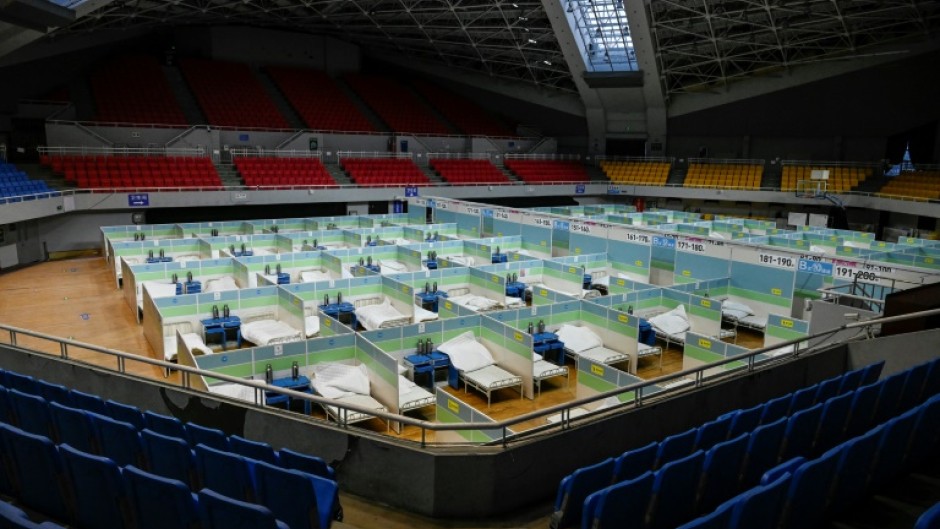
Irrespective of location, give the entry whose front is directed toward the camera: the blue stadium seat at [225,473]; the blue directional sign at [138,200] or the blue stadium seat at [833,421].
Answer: the blue directional sign

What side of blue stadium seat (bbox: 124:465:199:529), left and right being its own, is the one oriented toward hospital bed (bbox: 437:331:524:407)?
front

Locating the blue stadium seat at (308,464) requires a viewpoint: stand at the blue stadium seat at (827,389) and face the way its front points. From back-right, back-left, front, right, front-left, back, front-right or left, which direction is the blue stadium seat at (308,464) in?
left

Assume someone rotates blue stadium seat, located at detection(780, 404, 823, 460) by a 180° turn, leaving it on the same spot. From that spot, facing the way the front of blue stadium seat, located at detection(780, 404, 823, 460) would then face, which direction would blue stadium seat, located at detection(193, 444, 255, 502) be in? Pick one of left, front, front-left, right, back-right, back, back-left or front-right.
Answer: right

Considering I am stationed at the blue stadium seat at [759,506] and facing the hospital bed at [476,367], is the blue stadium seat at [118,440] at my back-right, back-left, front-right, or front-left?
front-left

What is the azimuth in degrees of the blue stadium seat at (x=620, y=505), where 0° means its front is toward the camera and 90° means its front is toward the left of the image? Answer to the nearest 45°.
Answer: approximately 135°

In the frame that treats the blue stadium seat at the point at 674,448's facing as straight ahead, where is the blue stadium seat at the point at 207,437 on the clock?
the blue stadium seat at the point at 207,437 is roughly at 10 o'clock from the blue stadium seat at the point at 674,448.

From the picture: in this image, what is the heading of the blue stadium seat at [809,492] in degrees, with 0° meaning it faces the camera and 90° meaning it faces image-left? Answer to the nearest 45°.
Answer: approximately 135°

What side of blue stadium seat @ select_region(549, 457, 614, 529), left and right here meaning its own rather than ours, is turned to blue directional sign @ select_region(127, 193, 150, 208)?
front

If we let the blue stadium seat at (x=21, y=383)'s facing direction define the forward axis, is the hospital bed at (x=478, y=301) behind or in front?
in front

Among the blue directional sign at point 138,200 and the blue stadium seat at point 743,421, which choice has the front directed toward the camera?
the blue directional sign

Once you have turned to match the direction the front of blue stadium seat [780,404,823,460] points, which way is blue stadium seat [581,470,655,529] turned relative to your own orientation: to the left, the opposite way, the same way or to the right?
the same way

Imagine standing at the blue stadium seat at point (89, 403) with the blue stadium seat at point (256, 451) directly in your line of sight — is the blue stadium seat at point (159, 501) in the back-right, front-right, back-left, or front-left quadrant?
front-right

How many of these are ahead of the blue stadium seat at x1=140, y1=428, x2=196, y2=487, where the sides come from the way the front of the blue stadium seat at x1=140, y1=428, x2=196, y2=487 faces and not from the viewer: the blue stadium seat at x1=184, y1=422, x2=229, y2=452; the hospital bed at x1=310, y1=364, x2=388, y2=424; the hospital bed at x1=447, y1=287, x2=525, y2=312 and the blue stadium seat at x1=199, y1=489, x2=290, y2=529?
3

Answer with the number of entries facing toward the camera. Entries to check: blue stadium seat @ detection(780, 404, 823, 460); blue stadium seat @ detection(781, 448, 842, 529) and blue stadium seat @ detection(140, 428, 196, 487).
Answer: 0

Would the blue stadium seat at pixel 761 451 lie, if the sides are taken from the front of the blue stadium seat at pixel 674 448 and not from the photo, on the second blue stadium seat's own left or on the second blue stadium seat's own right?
on the second blue stadium seat's own right

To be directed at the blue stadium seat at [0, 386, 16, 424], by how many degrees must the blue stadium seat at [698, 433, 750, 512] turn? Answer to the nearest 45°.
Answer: approximately 45° to its left

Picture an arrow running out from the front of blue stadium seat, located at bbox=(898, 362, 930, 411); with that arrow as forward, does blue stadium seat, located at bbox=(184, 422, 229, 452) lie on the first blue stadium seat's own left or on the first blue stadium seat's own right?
on the first blue stadium seat's own left

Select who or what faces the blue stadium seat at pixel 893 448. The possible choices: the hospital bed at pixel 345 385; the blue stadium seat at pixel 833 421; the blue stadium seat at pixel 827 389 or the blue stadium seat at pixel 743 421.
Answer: the hospital bed

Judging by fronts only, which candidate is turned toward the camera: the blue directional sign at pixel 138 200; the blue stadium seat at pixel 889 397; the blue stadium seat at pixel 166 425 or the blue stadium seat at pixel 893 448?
the blue directional sign

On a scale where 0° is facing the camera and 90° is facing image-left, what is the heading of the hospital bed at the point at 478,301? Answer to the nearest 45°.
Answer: approximately 315°

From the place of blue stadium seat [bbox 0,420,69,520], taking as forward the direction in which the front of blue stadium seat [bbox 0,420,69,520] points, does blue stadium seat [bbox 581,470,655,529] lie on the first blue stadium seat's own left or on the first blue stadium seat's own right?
on the first blue stadium seat's own right

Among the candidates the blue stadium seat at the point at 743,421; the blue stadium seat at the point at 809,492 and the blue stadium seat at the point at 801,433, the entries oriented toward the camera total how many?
0

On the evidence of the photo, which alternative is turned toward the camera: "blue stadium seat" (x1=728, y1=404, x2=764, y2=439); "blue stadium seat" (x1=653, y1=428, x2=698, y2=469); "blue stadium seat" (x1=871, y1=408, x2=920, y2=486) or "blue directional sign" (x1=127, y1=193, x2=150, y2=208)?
the blue directional sign

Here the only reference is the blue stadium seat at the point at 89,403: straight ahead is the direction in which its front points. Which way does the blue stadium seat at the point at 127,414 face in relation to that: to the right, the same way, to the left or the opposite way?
the same way
